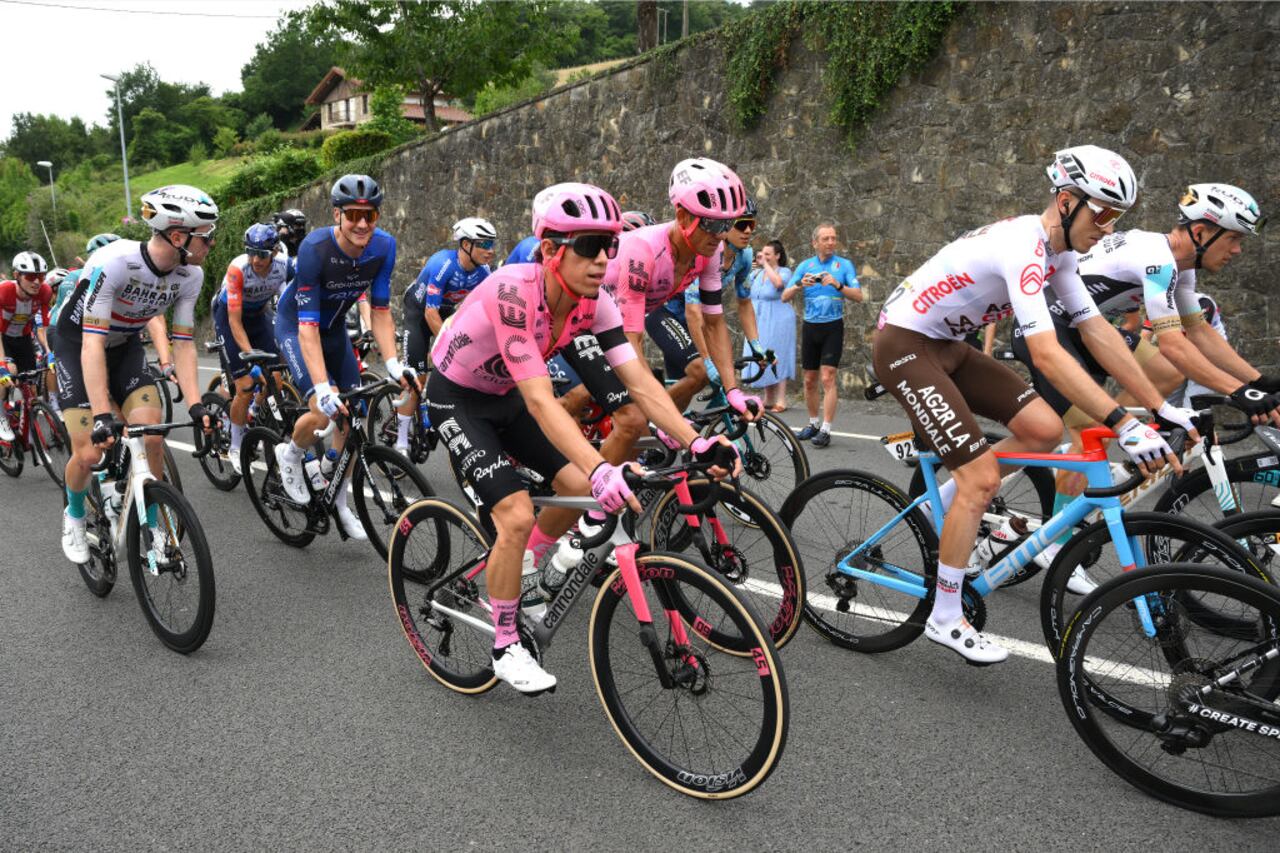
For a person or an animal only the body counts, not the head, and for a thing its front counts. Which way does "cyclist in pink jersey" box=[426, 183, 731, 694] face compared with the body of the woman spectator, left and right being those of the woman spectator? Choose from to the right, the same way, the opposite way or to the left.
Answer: to the left

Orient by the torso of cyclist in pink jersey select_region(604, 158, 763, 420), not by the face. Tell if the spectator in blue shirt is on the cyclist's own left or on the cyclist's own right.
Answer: on the cyclist's own left

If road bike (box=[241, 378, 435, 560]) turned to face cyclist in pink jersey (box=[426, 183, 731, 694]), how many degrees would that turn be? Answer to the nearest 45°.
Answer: approximately 45° to its right

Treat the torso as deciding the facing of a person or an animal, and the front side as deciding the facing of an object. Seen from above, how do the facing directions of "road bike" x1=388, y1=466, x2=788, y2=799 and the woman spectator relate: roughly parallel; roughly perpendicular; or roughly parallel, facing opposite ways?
roughly perpendicular

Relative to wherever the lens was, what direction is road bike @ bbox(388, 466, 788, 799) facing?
facing the viewer and to the right of the viewer

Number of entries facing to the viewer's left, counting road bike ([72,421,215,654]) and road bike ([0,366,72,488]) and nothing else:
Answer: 0

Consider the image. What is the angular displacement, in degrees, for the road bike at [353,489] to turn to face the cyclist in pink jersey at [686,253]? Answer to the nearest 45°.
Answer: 0° — it already faces them

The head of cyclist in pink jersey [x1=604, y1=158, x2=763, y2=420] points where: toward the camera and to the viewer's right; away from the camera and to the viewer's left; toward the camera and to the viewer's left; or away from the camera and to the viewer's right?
toward the camera and to the viewer's right

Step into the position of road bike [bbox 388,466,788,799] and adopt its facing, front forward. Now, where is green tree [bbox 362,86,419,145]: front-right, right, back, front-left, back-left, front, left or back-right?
back-left

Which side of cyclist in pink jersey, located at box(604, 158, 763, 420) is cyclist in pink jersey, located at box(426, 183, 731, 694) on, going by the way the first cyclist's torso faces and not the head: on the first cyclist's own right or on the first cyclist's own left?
on the first cyclist's own right

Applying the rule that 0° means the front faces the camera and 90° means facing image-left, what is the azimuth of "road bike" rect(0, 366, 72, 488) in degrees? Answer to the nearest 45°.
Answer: approximately 315°

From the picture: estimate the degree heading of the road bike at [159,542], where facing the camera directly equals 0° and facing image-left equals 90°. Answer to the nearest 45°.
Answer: approximately 315°

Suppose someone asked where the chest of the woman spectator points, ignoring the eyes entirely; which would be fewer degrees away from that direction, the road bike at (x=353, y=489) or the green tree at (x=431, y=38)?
the road bike

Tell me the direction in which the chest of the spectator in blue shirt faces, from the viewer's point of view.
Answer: toward the camera

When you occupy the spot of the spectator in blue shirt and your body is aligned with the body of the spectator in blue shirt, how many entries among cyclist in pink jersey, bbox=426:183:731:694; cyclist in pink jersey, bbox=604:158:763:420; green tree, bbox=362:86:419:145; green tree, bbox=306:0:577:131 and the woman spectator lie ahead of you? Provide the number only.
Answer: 2

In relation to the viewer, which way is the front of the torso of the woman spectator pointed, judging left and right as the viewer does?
facing the viewer and to the left of the viewer
